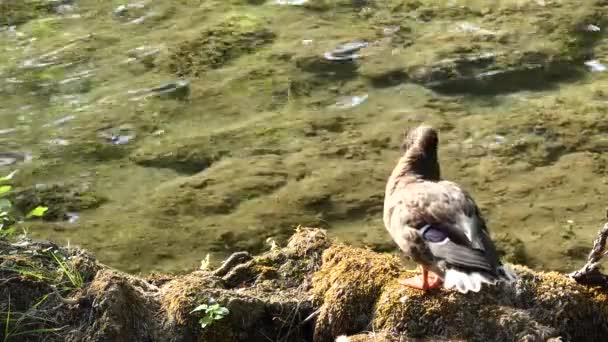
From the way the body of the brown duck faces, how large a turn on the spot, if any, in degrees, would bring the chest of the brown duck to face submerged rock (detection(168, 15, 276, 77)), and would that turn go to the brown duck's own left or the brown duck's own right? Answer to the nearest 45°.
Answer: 0° — it already faces it

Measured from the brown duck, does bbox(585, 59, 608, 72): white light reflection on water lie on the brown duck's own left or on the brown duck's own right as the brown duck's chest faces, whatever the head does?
on the brown duck's own right

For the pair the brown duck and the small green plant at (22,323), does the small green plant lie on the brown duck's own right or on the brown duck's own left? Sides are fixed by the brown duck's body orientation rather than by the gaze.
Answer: on the brown duck's own left

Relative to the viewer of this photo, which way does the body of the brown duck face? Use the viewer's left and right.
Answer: facing away from the viewer and to the left of the viewer

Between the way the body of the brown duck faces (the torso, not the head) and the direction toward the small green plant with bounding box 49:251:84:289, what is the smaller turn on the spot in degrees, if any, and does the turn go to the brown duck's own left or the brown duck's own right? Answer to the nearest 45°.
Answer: approximately 45° to the brown duck's own left
